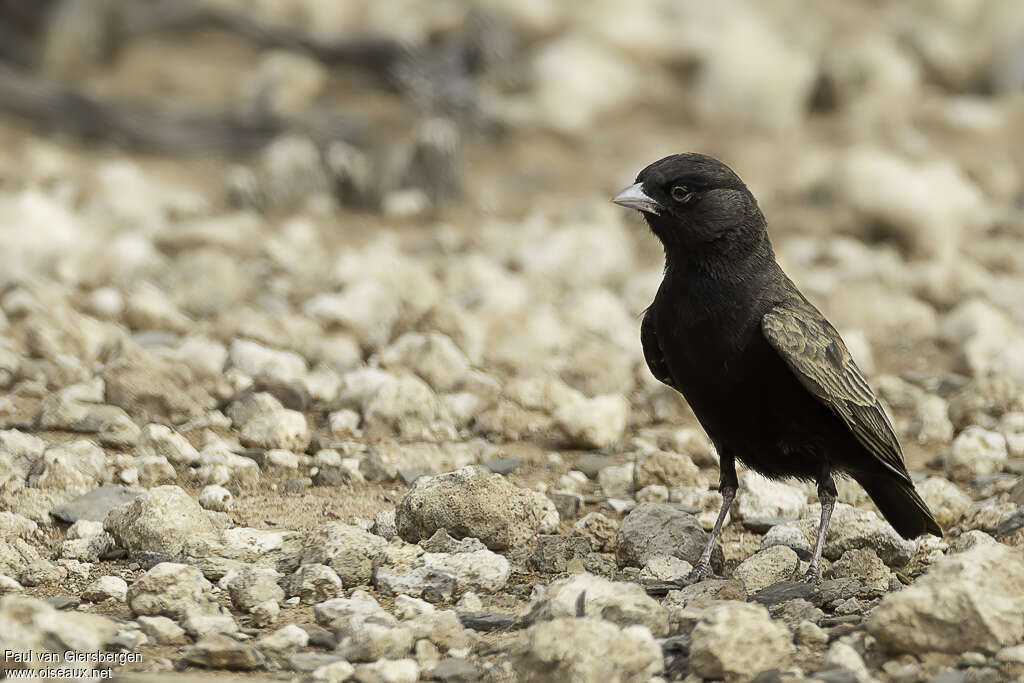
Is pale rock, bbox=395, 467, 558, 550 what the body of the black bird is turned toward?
yes

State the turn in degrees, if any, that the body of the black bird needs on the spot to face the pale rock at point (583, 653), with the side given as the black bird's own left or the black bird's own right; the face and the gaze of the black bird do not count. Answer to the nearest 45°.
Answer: approximately 45° to the black bird's own left

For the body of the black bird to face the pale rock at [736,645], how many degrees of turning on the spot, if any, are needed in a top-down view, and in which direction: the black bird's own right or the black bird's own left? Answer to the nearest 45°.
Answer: approximately 45° to the black bird's own left

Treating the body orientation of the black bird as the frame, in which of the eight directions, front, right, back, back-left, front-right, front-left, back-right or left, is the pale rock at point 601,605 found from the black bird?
front-left

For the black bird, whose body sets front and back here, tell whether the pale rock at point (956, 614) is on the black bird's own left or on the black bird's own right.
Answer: on the black bird's own left

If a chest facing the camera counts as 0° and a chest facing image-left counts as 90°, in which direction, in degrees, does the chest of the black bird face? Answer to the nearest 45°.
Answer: approximately 45°
